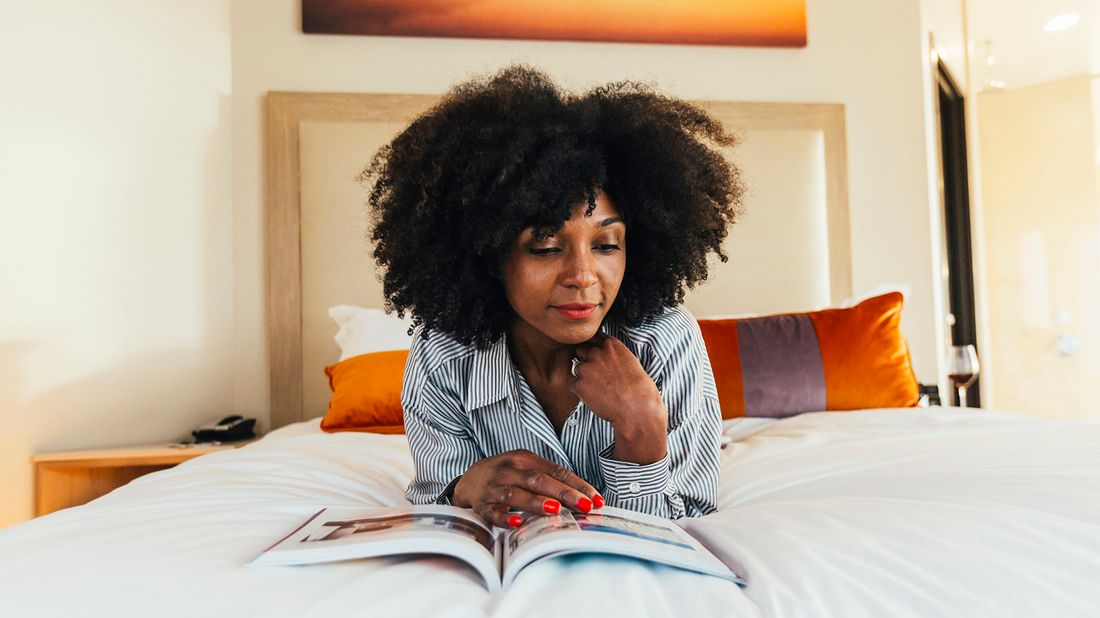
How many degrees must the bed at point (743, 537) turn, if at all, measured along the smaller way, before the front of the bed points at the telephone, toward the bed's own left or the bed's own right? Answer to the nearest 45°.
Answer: approximately 135° to the bed's own right

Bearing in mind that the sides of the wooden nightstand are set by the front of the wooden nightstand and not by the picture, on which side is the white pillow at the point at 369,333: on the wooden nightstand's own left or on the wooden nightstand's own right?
on the wooden nightstand's own left

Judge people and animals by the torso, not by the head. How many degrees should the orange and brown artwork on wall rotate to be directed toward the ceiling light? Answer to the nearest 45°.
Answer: approximately 90° to its left

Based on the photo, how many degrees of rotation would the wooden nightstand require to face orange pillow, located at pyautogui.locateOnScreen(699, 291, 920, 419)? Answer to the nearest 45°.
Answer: approximately 45° to its left

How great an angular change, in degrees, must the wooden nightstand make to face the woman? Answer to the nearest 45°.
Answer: approximately 45° to its left

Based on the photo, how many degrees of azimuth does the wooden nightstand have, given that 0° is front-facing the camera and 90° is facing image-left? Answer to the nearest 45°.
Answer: approximately 0°

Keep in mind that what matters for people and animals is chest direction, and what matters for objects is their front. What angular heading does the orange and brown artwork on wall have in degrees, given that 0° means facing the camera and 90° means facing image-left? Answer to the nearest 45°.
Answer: approximately 0°

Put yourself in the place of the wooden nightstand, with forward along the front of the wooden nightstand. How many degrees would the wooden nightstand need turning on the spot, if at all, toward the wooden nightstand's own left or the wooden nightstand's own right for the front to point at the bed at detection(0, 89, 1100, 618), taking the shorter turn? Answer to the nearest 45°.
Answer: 0° — it already faces it

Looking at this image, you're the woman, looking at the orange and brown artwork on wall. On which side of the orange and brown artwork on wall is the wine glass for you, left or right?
right
